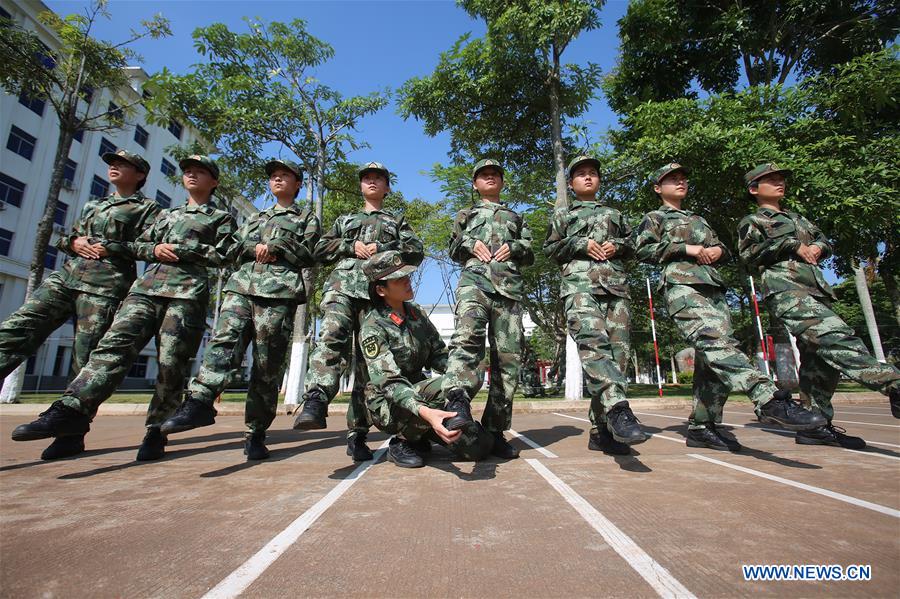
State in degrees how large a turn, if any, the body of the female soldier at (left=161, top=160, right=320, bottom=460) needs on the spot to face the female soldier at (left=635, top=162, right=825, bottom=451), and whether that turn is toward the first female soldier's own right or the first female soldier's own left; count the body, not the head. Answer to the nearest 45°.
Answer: approximately 90° to the first female soldier's own left

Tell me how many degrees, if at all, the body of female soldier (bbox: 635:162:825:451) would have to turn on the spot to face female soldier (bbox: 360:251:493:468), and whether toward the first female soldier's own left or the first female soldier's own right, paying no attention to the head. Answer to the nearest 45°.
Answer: approximately 90° to the first female soldier's own right

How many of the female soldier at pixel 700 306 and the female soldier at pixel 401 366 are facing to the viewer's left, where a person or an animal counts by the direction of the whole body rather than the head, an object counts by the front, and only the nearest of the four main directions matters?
0

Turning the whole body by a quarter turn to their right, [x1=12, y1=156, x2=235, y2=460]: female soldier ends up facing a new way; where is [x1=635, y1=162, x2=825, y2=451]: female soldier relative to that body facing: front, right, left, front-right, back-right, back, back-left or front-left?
back

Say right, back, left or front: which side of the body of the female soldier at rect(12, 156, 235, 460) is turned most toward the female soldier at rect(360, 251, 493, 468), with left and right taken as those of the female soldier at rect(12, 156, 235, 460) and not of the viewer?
left

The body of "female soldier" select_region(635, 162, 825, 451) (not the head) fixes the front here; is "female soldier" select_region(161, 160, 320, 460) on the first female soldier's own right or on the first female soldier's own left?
on the first female soldier's own right

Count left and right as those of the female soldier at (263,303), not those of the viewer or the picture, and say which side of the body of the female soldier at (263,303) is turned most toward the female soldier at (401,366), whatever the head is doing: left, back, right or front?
left

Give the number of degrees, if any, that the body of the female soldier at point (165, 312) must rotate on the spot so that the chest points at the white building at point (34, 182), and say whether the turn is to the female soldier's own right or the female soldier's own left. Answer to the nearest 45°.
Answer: approximately 135° to the female soldier's own right

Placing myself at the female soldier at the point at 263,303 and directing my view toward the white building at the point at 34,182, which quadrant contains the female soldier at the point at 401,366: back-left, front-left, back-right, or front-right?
back-right
